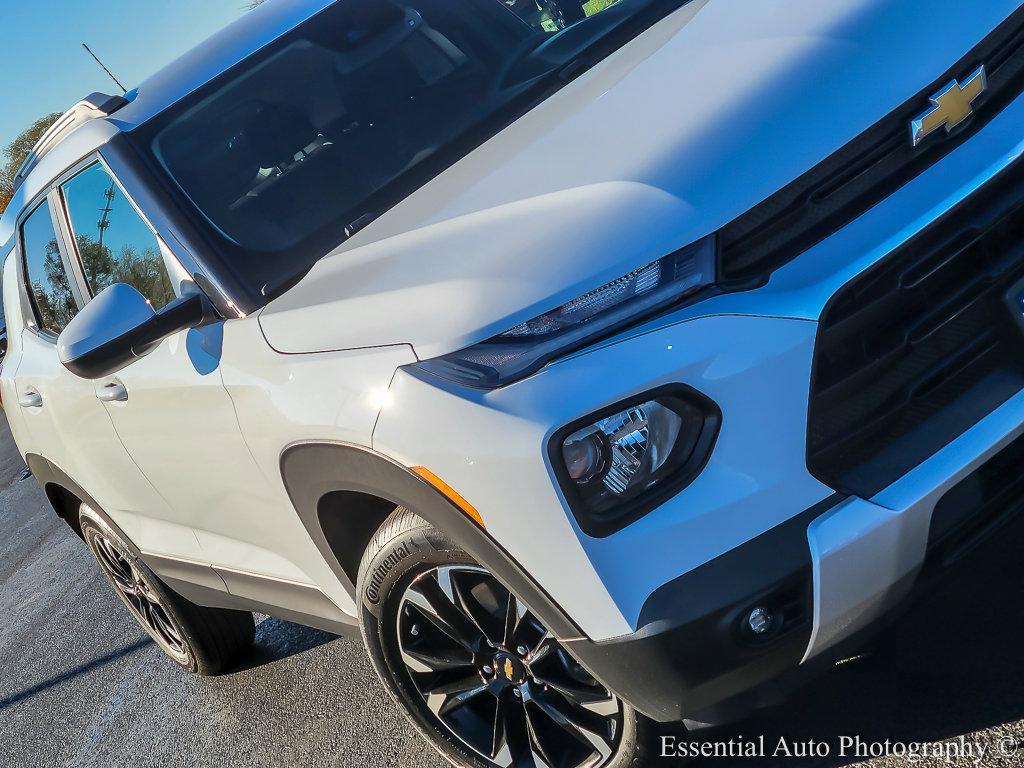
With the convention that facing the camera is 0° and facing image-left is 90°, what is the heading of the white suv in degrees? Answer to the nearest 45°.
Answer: approximately 315°
